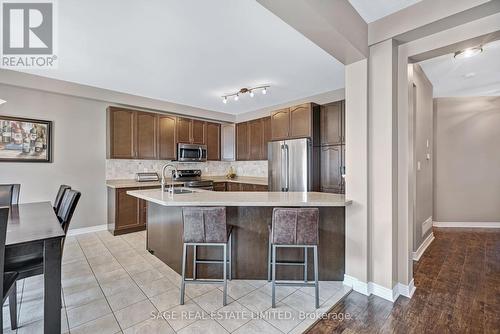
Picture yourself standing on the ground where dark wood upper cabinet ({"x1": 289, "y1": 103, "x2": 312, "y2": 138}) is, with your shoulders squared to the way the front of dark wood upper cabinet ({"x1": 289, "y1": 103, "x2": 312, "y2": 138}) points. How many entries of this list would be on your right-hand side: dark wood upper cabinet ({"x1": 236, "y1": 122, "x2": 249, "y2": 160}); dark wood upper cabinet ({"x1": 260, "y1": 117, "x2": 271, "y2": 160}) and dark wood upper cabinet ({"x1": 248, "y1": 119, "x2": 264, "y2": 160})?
3

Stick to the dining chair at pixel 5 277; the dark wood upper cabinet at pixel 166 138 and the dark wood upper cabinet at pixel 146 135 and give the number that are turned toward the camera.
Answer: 2

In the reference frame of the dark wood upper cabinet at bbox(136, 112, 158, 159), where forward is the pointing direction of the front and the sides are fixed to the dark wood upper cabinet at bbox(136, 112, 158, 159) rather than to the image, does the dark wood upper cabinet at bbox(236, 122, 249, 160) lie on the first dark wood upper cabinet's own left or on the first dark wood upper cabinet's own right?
on the first dark wood upper cabinet's own left

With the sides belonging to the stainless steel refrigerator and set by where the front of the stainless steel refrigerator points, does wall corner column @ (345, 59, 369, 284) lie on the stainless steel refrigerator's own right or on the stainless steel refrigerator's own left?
on the stainless steel refrigerator's own left

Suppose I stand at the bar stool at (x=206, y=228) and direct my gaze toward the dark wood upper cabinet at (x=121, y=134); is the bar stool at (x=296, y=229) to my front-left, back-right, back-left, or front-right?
back-right

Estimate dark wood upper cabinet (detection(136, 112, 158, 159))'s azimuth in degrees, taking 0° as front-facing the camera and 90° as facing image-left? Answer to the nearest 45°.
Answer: approximately 0°

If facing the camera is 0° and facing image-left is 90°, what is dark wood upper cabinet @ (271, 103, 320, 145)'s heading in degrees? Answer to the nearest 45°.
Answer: approximately 45°

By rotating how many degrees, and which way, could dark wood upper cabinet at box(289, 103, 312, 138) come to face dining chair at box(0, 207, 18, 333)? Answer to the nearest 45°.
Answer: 0° — it already faces it

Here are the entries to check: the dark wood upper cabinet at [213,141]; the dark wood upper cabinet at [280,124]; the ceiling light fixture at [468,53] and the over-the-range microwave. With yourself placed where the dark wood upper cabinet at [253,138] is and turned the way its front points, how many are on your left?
2

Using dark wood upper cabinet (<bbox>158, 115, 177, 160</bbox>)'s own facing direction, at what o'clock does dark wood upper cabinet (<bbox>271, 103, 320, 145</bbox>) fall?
dark wood upper cabinet (<bbox>271, 103, 320, 145</bbox>) is roughly at 10 o'clock from dark wood upper cabinet (<bbox>158, 115, 177, 160</bbox>).

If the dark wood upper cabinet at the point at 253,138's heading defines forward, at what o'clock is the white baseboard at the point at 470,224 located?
The white baseboard is roughly at 8 o'clock from the dark wood upper cabinet.
